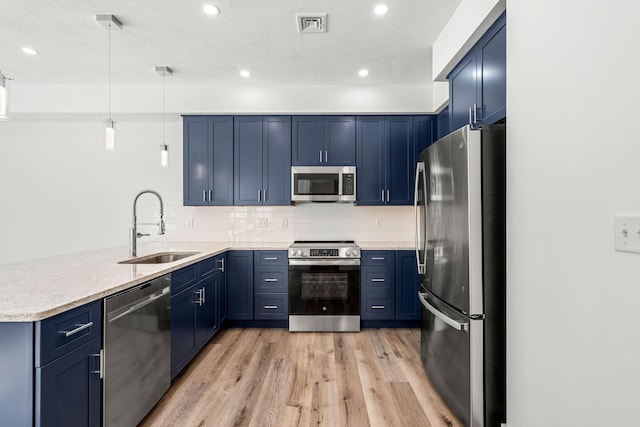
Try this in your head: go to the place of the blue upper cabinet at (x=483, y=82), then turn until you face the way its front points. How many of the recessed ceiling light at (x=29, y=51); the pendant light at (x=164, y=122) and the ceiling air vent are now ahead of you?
3

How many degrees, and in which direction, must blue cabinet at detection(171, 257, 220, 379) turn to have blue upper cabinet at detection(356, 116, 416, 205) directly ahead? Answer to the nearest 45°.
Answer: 0° — it already faces it

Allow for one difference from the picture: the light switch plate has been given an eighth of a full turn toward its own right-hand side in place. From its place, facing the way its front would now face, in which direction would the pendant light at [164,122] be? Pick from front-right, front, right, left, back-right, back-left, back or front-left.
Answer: front-right

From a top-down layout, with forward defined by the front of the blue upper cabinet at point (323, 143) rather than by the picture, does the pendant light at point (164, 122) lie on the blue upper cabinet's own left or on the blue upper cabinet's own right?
on the blue upper cabinet's own right

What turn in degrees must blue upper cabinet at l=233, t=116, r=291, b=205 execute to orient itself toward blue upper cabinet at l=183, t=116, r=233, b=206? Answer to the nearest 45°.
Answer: approximately 90° to its right

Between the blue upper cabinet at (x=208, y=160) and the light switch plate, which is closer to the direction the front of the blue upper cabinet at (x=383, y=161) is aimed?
the light switch plate

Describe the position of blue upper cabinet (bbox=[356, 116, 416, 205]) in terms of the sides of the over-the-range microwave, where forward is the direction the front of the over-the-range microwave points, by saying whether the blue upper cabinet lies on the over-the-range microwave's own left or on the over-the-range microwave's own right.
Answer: on the over-the-range microwave's own left

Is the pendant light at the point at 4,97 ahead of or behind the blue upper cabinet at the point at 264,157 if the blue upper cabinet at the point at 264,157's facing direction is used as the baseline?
ahead

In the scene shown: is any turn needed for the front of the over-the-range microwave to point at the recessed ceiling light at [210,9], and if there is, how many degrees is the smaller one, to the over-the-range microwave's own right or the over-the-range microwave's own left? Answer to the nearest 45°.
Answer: approximately 45° to the over-the-range microwave's own right
